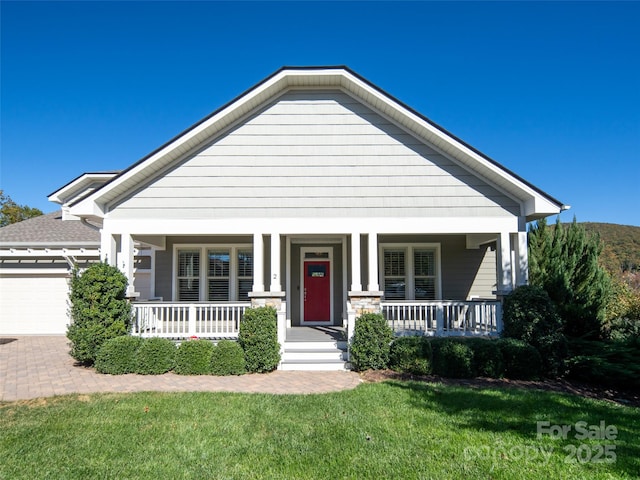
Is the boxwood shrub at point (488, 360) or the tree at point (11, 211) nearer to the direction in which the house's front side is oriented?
the boxwood shrub

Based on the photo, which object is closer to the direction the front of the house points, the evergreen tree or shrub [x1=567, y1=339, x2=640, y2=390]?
the shrub

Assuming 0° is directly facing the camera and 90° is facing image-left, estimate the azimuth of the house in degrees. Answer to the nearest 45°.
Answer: approximately 0°

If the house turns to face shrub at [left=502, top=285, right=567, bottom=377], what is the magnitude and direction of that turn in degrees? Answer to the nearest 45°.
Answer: approximately 90° to its left

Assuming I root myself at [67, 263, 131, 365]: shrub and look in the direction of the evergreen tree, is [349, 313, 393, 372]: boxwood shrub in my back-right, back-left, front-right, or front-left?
front-right

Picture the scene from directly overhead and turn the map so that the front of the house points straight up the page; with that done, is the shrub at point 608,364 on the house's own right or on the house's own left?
on the house's own left

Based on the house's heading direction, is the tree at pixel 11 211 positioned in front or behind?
behind
